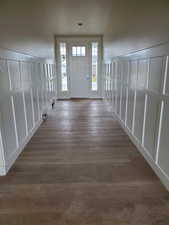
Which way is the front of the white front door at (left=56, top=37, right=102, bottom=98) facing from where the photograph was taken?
facing the viewer
